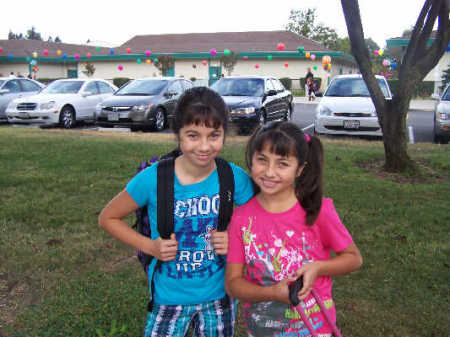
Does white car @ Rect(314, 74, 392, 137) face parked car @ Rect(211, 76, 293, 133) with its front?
no

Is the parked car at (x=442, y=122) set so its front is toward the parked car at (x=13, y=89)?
no

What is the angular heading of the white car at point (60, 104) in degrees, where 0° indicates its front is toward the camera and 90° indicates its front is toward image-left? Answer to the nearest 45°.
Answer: approximately 45°

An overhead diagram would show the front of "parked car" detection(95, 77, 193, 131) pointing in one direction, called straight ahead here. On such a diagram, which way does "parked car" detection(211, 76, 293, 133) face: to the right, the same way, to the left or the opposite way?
the same way

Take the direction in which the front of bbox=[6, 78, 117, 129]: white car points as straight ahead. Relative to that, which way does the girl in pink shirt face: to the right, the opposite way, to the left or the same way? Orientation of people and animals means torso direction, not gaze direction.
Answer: the same way

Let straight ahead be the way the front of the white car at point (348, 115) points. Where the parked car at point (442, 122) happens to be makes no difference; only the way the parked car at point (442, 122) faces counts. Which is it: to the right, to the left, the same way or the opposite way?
the same way

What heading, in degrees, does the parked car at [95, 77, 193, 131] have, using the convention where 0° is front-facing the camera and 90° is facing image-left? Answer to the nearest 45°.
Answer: approximately 45°

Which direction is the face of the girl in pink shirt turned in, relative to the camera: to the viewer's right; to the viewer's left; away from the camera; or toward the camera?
toward the camera

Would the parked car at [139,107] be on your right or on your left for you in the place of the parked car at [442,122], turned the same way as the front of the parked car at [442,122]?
on your right

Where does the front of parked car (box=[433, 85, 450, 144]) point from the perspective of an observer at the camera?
facing the viewer

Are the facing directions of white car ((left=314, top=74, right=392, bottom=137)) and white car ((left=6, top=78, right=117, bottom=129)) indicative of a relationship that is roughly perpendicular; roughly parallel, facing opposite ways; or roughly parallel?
roughly parallel

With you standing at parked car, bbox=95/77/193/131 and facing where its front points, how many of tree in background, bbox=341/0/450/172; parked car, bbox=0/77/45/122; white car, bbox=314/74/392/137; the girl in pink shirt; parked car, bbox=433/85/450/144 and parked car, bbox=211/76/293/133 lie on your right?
1

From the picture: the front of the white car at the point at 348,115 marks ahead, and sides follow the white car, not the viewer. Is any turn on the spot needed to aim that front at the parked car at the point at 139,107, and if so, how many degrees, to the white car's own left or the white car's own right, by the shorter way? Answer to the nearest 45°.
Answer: approximately 90° to the white car's own right

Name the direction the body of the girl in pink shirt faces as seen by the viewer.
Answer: toward the camera

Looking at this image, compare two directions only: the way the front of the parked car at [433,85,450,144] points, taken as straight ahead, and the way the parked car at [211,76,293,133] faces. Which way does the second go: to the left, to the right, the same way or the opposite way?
the same way

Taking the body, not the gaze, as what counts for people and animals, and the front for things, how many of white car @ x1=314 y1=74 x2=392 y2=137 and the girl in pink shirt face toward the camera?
2

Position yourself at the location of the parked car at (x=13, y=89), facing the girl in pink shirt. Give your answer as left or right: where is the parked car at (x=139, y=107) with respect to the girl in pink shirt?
left
